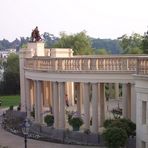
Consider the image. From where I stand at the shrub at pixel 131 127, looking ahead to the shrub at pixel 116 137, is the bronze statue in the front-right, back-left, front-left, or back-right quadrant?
back-right

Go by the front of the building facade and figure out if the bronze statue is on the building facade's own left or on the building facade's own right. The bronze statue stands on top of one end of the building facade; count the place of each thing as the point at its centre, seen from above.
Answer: on the building facade's own right

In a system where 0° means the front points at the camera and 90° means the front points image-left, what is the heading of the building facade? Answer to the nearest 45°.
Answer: approximately 45°
